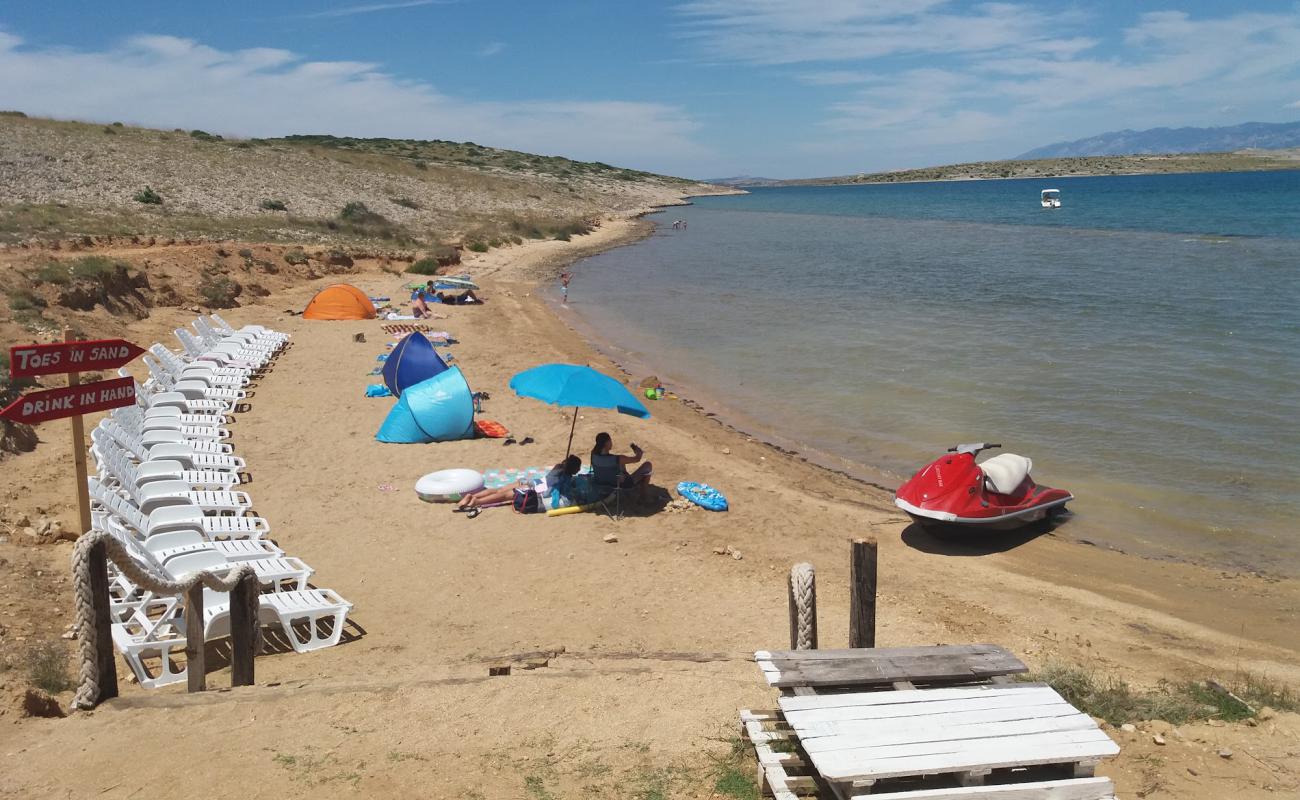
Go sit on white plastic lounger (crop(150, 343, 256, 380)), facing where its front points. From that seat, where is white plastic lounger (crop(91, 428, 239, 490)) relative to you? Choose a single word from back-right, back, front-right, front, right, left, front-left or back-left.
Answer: right

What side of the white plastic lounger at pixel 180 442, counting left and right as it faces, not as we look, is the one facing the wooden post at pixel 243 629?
right

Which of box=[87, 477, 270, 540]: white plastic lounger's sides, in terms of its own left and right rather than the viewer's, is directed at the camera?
right

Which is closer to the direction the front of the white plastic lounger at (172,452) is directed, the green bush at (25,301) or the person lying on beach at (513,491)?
the person lying on beach

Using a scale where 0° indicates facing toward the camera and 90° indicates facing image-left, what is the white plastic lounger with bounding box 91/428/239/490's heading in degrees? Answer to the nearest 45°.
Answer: approximately 270°

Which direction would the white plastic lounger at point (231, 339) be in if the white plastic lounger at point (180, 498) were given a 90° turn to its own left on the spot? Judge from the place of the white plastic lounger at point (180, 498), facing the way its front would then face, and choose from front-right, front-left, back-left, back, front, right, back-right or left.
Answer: front

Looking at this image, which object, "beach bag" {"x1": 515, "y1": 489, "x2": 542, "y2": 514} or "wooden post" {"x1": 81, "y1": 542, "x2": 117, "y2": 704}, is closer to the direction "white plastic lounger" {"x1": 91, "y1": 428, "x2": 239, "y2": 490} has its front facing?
the beach bag

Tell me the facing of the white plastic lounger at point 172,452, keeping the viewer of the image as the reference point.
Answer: facing to the right of the viewer

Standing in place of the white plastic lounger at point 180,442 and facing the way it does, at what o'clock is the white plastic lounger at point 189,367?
the white plastic lounger at point 189,367 is roughly at 9 o'clock from the white plastic lounger at point 180,442.

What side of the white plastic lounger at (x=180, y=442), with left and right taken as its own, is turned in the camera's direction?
right

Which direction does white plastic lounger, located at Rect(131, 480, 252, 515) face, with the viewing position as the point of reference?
facing to the right of the viewer

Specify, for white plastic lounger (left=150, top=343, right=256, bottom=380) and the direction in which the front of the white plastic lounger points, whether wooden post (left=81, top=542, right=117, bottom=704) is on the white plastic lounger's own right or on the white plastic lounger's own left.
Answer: on the white plastic lounger's own right

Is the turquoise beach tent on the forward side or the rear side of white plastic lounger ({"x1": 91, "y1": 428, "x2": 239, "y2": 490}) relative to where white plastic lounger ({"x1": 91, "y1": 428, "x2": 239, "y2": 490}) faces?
on the forward side
